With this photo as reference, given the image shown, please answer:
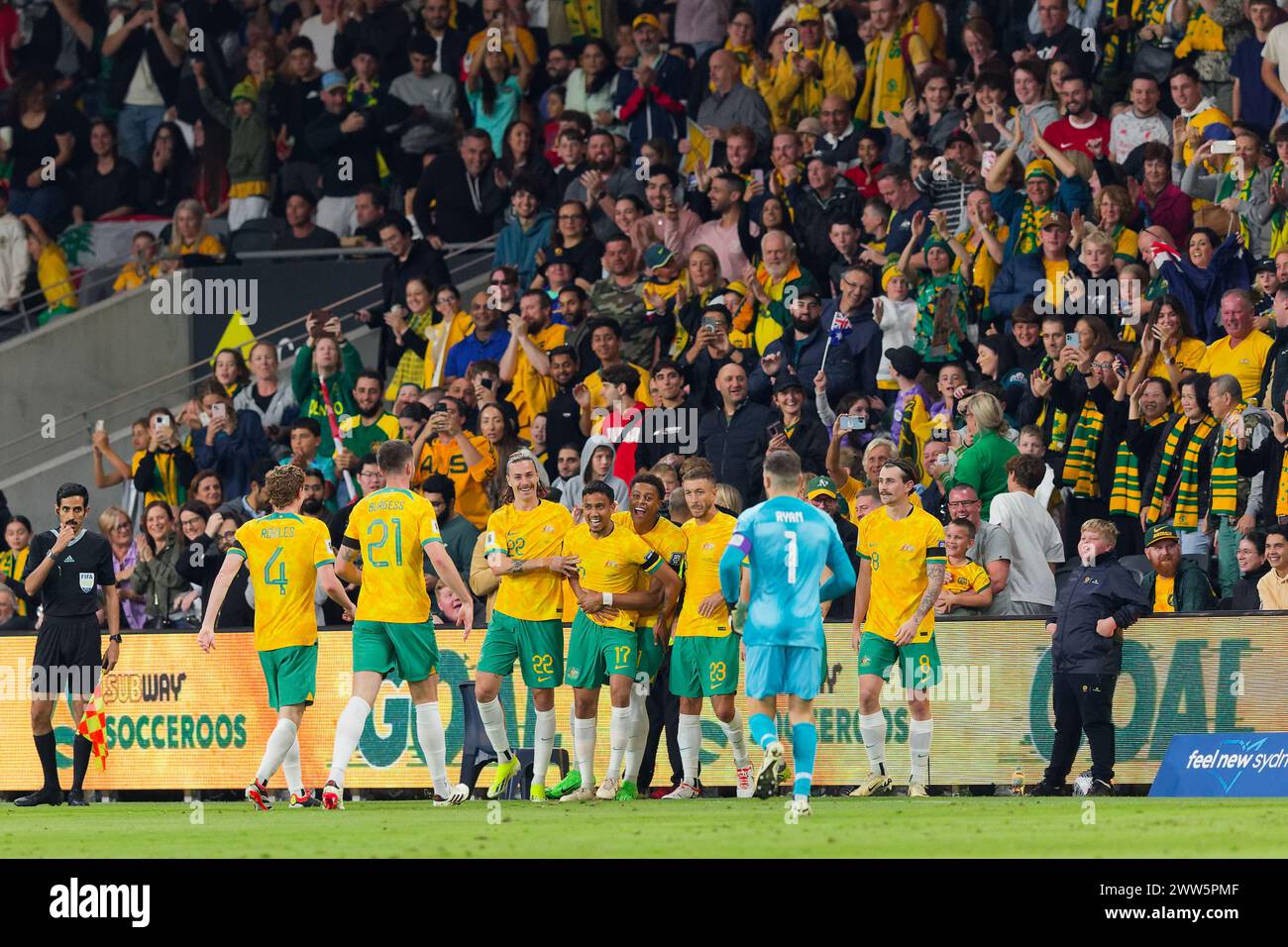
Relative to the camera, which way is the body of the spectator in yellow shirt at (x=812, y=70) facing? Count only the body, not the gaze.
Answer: toward the camera

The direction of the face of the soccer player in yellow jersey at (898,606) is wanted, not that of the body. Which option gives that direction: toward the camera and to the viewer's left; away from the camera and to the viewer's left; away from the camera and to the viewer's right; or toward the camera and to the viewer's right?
toward the camera and to the viewer's left

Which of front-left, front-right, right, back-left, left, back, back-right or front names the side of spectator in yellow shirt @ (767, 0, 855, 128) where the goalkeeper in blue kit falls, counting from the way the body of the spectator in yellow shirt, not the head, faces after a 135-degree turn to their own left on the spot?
back-right

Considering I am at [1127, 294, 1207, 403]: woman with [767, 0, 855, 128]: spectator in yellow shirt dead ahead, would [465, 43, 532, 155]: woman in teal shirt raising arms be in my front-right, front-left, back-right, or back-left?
front-left

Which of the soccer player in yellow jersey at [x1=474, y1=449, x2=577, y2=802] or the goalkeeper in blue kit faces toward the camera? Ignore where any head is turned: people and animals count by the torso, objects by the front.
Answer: the soccer player in yellow jersey

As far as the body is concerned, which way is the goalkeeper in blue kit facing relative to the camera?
away from the camera

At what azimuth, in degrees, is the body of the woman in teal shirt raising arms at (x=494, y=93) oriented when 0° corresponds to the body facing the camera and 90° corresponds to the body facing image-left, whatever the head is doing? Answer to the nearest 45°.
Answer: approximately 0°

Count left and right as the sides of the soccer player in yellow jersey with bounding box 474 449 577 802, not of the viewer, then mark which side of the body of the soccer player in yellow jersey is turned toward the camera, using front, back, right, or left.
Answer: front

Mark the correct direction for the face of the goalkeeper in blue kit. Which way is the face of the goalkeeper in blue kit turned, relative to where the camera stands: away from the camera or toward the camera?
away from the camera

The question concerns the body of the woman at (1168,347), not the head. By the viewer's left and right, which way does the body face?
facing the viewer and to the left of the viewer

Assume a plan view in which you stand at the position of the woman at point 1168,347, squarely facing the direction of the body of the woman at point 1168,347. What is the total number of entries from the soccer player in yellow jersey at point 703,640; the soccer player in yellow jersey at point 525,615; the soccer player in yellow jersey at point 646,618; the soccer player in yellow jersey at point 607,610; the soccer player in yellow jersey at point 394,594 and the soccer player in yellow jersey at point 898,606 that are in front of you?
6

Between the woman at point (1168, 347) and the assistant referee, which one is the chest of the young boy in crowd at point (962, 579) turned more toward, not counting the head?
the assistant referee

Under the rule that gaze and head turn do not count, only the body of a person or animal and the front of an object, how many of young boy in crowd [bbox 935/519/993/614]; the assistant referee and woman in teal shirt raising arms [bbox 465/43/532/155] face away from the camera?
0
